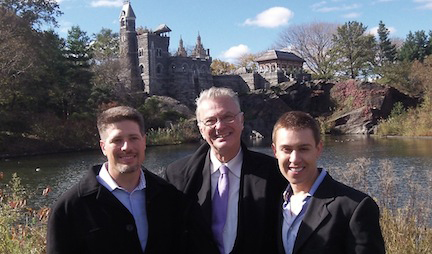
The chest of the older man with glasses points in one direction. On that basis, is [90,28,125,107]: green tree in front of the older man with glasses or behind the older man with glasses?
behind

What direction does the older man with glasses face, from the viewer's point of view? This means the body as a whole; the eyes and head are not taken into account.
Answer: toward the camera

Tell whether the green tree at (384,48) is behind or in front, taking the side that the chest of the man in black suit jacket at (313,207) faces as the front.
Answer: behind

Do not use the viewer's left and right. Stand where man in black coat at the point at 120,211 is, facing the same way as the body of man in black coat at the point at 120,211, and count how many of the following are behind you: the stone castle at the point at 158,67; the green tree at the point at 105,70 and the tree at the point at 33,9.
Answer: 3

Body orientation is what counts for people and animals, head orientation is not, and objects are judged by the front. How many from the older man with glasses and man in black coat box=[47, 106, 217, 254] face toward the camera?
2

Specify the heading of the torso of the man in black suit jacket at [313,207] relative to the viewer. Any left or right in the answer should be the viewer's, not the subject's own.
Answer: facing the viewer and to the left of the viewer

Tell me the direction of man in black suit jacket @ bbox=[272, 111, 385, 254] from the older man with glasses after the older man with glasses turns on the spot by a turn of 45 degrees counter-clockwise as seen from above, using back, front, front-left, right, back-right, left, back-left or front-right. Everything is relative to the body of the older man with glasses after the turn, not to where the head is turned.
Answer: front

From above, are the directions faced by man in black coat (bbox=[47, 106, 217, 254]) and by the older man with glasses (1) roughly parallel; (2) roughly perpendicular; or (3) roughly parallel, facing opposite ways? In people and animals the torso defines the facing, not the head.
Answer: roughly parallel

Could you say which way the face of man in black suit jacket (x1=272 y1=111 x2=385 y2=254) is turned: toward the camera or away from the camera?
toward the camera

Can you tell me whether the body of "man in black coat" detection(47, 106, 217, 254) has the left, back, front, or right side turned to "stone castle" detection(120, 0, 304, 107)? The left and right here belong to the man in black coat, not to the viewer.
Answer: back

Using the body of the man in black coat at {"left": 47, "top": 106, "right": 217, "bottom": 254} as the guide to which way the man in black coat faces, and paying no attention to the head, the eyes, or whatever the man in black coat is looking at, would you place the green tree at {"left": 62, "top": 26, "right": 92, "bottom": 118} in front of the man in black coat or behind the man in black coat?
behind

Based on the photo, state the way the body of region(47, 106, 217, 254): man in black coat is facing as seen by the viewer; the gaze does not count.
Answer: toward the camera
